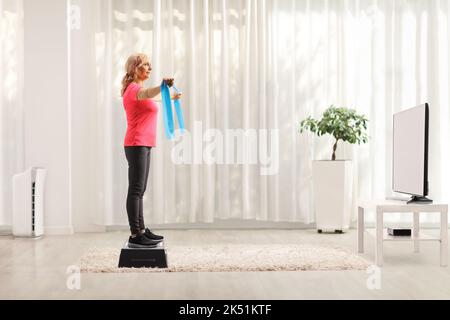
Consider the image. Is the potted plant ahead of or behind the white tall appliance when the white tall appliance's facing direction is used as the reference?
ahead

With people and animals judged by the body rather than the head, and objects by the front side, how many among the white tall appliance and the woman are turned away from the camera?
0

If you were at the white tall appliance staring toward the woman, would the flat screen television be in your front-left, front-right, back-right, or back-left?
front-left

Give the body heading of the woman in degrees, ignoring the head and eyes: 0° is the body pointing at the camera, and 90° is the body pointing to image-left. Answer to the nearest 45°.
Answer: approximately 270°

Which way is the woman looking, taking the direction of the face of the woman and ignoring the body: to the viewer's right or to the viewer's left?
to the viewer's right

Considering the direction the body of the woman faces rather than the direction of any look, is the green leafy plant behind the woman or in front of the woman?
in front

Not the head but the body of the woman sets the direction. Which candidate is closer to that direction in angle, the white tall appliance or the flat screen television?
the flat screen television

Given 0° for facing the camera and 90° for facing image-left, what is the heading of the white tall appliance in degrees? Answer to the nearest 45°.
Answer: approximately 315°

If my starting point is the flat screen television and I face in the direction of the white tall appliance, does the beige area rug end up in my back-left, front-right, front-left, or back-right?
front-left

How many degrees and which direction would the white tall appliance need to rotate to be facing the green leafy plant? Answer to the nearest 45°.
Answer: approximately 45° to its left

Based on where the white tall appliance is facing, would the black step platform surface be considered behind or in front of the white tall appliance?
in front
